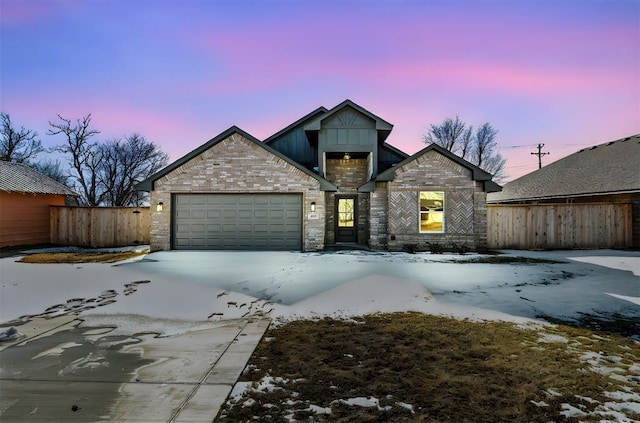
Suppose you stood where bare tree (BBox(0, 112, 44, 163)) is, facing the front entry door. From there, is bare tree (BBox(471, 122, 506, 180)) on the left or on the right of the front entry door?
left

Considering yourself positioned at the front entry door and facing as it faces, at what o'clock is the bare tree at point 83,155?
The bare tree is roughly at 4 o'clock from the front entry door.

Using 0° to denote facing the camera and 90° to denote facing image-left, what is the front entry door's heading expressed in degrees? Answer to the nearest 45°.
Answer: approximately 0°

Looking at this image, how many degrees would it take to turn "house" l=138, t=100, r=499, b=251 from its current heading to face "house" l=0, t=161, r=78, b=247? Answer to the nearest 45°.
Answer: approximately 90° to its right

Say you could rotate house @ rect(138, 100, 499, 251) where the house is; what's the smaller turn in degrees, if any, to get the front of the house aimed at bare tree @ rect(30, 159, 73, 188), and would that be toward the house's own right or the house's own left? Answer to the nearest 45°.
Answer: approximately 135° to the house's own right

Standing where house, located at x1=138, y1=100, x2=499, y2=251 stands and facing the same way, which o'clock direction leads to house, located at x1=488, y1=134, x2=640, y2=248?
house, located at x1=488, y1=134, x2=640, y2=248 is roughly at 9 o'clock from house, located at x1=138, y1=100, x2=499, y2=251.

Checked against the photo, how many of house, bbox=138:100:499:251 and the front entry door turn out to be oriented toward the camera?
2

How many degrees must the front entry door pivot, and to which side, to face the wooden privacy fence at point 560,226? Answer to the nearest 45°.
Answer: approximately 90° to its left

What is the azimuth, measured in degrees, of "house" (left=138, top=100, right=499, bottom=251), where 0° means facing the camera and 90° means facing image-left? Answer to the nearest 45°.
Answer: approximately 0°

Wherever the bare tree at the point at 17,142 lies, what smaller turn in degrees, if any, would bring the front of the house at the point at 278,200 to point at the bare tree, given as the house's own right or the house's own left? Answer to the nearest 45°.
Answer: approximately 135° to the house's own right

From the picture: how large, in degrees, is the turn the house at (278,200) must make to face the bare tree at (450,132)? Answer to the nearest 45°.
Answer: approximately 135° to its left

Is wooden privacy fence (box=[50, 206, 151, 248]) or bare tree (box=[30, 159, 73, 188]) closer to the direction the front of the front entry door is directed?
the wooden privacy fence

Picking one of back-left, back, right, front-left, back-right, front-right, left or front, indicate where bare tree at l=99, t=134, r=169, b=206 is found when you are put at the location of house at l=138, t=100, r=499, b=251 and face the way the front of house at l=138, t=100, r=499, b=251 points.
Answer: back-right
